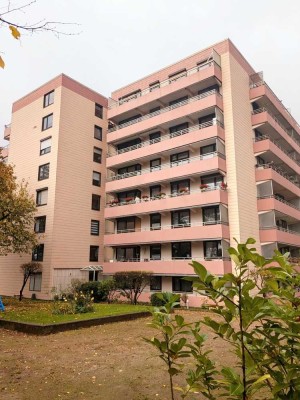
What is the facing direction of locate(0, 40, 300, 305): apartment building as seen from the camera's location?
facing the viewer and to the left of the viewer

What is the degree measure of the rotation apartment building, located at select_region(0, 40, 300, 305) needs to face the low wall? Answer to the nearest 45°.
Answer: approximately 45° to its left
